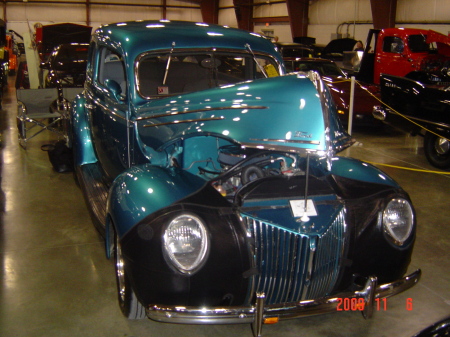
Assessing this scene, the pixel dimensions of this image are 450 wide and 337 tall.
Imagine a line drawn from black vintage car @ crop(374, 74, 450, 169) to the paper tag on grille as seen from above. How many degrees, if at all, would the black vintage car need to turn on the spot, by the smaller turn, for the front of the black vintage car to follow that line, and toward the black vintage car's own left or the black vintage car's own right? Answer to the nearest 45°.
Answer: approximately 45° to the black vintage car's own right

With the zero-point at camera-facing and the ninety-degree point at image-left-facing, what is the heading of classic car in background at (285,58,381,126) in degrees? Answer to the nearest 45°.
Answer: approximately 315°

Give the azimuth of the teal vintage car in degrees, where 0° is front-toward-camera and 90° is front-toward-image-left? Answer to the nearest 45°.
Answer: approximately 315°

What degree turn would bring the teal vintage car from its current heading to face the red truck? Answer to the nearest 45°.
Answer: approximately 135° to its left

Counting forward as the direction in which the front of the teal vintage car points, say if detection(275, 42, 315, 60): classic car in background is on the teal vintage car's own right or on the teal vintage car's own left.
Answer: on the teal vintage car's own left

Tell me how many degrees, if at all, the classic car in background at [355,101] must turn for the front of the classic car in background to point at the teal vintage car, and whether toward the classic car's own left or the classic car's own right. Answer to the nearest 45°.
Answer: approximately 45° to the classic car's own right

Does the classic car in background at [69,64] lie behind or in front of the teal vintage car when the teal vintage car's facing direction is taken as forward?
behind
